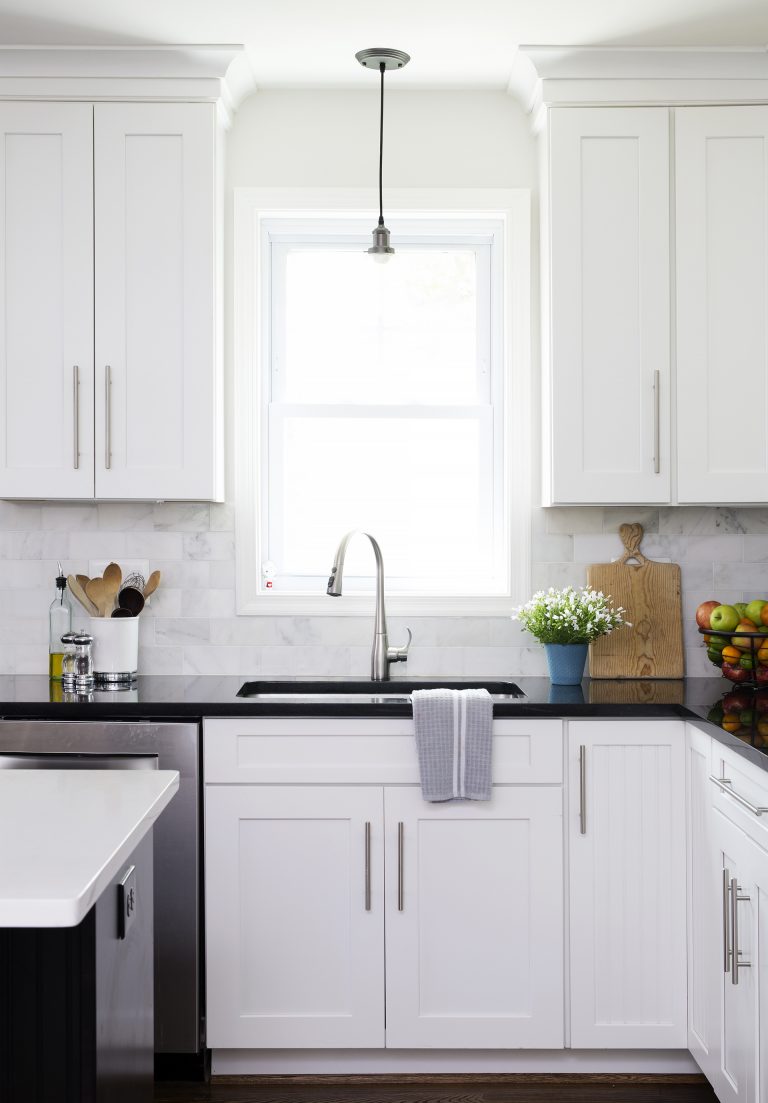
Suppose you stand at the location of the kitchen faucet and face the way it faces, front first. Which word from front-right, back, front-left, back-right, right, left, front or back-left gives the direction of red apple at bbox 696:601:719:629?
back-left

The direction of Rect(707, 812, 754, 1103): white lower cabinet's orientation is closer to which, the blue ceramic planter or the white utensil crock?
the white utensil crock

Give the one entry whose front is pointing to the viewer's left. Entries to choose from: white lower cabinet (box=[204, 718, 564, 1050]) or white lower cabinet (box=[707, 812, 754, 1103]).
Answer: white lower cabinet (box=[707, 812, 754, 1103])

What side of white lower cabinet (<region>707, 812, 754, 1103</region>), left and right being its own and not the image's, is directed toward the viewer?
left

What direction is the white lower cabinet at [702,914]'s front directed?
to the viewer's left

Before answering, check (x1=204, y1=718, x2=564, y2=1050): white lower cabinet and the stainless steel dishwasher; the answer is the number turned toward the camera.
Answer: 2
